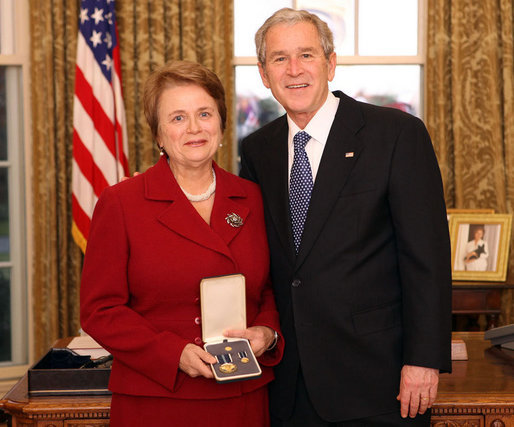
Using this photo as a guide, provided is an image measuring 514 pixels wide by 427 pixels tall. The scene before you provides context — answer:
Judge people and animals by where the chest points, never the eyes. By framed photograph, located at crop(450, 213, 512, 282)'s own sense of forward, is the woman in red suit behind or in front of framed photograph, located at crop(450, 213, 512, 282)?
in front

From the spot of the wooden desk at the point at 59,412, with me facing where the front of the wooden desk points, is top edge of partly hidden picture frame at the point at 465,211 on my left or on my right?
on my left

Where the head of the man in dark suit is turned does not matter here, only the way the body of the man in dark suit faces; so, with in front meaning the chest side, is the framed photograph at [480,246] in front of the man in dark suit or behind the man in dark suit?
behind

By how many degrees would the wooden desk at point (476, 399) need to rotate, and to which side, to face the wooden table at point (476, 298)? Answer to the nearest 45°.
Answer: approximately 180°

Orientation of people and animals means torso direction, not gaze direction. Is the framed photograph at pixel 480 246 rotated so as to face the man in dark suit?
yes

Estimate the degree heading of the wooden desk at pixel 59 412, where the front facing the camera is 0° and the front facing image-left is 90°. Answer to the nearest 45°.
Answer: approximately 0°

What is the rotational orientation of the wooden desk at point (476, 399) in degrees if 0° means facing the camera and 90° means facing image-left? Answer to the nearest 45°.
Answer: approximately 0°

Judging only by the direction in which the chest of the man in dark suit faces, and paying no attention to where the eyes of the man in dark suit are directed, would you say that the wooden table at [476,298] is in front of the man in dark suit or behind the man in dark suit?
behind
